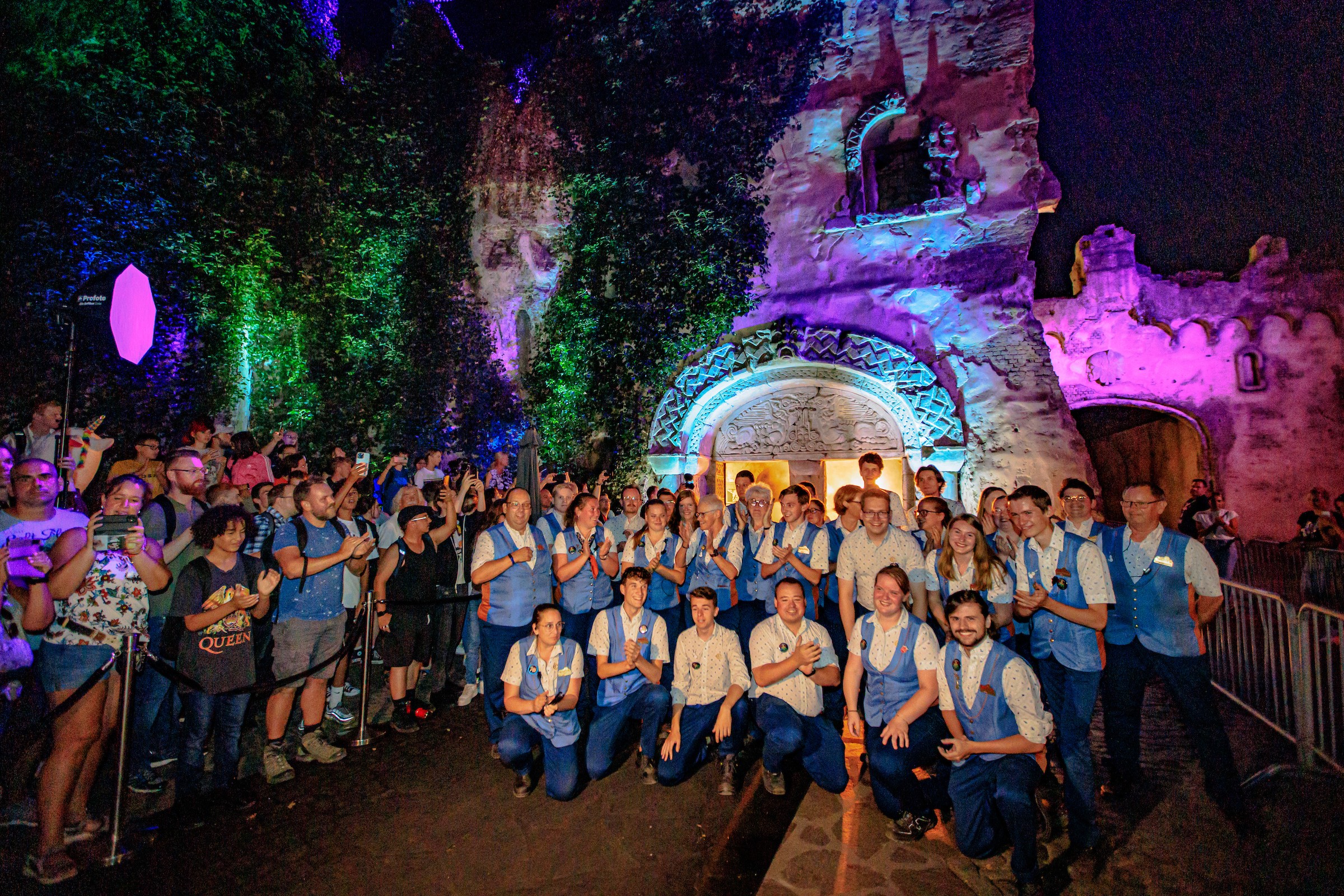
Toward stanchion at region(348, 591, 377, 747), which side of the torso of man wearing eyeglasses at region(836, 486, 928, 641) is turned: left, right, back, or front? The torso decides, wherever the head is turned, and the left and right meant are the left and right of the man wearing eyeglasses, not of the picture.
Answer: right

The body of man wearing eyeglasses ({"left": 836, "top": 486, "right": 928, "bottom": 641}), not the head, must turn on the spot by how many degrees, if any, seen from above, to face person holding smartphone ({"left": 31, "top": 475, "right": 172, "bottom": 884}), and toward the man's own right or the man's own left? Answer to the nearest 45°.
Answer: approximately 45° to the man's own right

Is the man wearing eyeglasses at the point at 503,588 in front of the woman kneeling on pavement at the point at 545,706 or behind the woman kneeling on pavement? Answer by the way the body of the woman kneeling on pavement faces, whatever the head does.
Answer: behind

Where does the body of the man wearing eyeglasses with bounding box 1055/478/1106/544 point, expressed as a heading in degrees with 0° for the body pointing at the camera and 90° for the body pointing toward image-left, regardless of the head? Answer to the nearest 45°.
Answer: approximately 0°

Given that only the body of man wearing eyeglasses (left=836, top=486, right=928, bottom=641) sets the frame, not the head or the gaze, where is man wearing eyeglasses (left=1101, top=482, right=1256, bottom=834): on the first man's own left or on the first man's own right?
on the first man's own left

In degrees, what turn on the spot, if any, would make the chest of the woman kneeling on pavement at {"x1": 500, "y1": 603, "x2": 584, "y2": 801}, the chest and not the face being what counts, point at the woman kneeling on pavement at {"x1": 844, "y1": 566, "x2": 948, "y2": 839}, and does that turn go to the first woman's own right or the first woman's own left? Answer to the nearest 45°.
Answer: approximately 90° to the first woman's own left

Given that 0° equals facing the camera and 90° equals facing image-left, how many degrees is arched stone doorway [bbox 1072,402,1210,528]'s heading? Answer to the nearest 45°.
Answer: approximately 0°

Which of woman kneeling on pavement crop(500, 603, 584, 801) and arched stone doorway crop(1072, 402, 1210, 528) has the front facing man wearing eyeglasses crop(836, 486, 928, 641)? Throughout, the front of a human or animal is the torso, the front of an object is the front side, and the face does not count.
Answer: the arched stone doorway

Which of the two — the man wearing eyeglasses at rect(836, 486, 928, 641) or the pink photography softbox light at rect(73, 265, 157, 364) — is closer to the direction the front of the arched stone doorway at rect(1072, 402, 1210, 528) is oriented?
the man wearing eyeglasses

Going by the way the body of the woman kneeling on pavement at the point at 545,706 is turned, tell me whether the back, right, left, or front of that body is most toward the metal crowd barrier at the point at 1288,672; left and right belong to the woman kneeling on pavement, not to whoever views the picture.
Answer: left

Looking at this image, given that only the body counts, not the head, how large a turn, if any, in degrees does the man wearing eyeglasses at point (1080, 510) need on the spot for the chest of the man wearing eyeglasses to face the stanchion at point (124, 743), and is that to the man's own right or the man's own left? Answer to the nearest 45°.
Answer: approximately 45° to the man's own right
